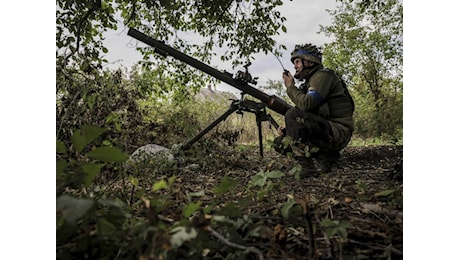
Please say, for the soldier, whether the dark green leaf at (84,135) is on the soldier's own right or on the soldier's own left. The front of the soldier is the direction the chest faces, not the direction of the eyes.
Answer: on the soldier's own left

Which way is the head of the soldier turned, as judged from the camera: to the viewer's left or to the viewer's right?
to the viewer's left

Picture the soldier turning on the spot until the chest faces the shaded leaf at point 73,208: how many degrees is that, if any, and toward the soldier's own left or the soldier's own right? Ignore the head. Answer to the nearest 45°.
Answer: approximately 90° to the soldier's own left

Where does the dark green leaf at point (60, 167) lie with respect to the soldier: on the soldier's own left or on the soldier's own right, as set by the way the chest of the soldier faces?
on the soldier's own left

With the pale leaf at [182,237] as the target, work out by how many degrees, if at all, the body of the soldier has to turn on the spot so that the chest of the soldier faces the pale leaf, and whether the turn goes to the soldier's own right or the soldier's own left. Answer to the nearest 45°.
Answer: approximately 90° to the soldier's own left

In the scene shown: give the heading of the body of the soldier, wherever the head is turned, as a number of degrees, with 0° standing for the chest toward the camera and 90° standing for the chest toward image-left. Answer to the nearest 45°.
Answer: approximately 90°
